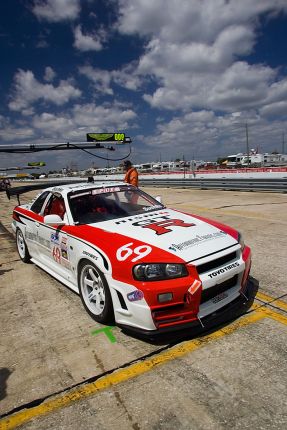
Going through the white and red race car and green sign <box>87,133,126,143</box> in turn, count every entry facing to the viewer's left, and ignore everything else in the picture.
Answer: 0

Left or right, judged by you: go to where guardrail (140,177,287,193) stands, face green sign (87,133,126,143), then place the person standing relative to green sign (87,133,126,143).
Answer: left

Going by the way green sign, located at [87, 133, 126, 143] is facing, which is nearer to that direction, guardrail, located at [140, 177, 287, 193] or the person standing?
the person standing

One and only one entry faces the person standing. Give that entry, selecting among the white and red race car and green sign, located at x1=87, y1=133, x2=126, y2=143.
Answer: the green sign

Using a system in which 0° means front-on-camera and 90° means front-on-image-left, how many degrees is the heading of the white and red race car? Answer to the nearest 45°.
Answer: approximately 315°

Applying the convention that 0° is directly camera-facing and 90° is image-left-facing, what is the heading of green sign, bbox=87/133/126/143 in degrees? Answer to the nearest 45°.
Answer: approximately 0°

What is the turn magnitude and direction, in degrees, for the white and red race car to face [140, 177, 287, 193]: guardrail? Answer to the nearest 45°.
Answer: approximately 135° to its left

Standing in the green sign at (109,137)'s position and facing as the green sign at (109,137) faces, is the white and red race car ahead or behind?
ahead

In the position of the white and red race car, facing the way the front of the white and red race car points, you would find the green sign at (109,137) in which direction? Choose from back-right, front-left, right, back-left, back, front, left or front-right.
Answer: back-left

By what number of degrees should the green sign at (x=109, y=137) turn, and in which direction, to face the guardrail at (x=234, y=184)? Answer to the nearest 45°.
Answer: approximately 90° to its left
